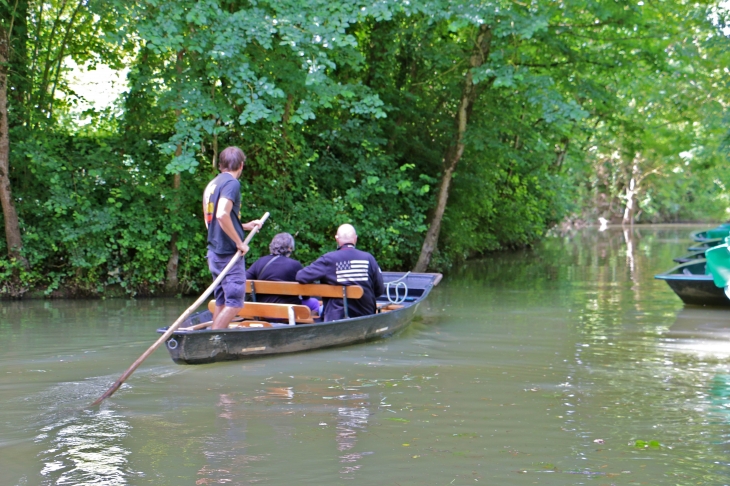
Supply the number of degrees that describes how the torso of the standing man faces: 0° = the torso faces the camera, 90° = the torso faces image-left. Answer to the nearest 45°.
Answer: approximately 225°

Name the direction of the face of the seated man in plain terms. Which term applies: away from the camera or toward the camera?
away from the camera

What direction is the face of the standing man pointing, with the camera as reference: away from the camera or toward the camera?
away from the camera

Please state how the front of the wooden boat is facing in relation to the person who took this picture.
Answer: facing away from the viewer and to the right of the viewer

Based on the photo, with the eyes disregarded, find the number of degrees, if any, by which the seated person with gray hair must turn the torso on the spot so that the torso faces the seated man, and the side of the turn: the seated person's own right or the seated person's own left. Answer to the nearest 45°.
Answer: approximately 90° to the seated person's own right

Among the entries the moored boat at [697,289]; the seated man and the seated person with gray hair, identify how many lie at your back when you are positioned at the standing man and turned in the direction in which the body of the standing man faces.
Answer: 0

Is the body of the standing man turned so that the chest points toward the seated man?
yes

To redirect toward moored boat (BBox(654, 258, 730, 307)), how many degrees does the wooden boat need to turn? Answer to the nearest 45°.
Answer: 0° — it already faces it

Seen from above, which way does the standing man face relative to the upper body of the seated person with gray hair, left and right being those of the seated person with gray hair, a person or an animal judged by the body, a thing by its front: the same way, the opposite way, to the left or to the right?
the same way

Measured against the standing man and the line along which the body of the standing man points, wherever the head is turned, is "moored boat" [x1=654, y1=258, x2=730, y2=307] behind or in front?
in front

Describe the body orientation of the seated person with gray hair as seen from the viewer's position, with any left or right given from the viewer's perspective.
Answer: facing away from the viewer and to the right of the viewer
